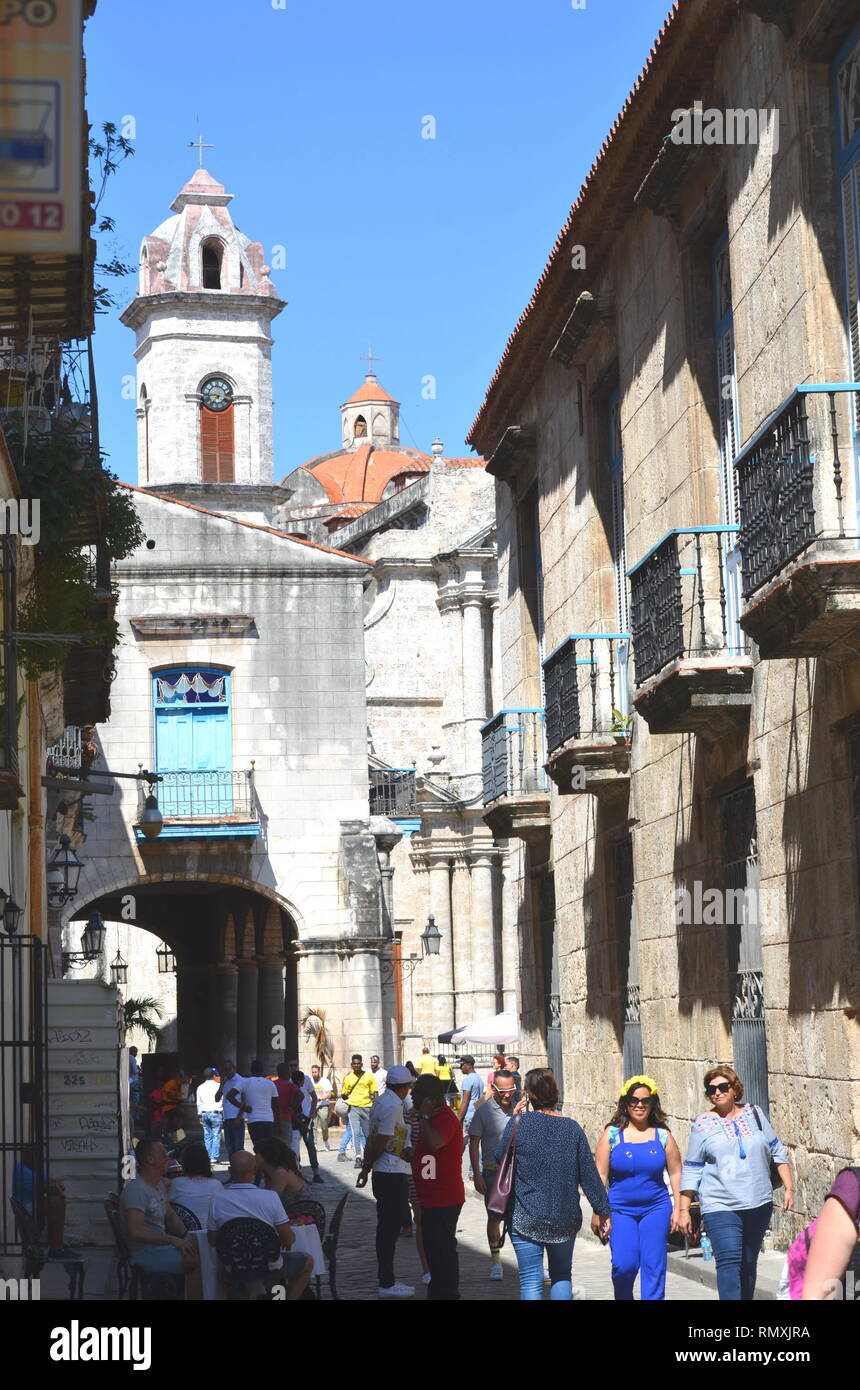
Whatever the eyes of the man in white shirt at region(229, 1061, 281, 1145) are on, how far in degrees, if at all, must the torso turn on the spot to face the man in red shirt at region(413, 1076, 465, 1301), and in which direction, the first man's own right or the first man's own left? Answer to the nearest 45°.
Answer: approximately 180°

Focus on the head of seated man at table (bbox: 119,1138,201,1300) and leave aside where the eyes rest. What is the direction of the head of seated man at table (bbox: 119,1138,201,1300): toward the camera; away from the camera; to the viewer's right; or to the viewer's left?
to the viewer's right

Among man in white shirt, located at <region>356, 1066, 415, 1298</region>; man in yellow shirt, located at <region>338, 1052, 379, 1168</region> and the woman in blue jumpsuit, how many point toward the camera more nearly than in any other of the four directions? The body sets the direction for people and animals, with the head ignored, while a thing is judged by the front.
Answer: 2

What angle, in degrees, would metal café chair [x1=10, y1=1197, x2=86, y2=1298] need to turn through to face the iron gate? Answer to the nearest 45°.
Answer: approximately 90° to its left

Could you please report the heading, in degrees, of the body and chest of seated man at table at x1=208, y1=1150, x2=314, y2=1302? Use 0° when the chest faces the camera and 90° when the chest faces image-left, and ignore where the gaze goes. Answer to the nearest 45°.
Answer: approximately 180°

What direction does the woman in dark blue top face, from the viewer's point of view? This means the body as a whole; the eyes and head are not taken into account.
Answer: away from the camera

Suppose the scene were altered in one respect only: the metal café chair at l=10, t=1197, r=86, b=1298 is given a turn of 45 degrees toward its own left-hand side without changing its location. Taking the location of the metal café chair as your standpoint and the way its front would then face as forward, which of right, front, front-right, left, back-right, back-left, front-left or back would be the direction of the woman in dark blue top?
right

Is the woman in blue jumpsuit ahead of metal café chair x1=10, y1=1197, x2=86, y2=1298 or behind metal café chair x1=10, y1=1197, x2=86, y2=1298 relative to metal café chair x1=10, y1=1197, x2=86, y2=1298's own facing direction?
ahead

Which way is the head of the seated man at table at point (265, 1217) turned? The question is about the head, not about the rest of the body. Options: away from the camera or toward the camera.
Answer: away from the camera

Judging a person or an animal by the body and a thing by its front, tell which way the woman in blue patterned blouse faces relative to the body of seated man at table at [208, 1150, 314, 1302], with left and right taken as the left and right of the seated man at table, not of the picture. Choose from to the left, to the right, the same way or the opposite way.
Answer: the opposite way

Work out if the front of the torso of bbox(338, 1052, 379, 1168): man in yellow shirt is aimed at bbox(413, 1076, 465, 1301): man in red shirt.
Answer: yes

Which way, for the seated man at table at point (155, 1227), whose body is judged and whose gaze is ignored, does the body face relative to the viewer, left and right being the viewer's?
facing to the right of the viewer

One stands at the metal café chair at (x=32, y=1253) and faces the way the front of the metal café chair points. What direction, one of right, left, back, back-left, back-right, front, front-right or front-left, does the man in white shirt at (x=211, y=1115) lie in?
left
